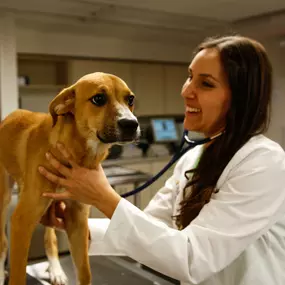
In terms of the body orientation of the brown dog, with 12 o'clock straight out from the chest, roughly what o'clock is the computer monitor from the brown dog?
The computer monitor is roughly at 8 o'clock from the brown dog.

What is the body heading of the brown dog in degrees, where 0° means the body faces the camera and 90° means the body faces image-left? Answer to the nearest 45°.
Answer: approximately 315°

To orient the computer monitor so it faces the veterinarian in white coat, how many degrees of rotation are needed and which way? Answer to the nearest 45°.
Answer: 0° — it already faces them

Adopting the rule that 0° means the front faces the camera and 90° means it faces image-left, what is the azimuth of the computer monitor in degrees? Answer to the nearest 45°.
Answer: approximately 0°

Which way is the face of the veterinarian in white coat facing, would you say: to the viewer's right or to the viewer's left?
to the viewer's left

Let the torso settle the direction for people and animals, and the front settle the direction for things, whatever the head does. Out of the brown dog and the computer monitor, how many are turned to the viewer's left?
0

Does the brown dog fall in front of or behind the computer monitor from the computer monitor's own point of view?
in front
